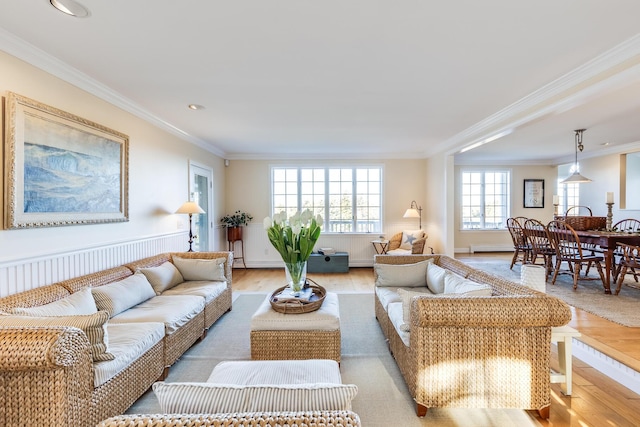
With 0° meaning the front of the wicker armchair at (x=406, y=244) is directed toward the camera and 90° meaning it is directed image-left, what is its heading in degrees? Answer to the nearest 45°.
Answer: approximately 45°

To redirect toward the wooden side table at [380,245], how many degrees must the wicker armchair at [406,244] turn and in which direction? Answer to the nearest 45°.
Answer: approximately 45° to its right

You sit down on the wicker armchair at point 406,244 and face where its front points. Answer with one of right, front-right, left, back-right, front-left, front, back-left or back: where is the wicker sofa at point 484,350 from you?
front-left

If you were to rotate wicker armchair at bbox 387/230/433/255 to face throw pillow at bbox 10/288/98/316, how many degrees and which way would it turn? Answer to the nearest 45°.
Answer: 0° — it already faces it

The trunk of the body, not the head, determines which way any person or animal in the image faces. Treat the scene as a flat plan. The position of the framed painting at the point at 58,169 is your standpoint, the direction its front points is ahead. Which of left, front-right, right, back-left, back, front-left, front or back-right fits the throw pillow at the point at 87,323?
front-right

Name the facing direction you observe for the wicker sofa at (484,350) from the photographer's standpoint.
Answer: facing to the left of the viewer

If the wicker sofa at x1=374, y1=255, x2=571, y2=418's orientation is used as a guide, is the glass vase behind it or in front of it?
in front

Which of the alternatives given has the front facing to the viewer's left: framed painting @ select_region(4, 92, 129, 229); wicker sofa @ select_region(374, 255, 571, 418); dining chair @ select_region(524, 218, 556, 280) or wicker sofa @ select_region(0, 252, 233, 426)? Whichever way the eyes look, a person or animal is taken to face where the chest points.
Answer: wicker sofa @ select_region(374, 255, 571, 418)

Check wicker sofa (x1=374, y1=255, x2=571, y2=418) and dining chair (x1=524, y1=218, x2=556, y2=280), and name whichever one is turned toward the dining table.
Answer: the dining chair

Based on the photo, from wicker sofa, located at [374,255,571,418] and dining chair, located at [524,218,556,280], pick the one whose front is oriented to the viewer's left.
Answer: the wicker sofa

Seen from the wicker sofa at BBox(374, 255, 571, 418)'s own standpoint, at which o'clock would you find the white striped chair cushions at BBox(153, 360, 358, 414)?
The white striped chair cushions is roughly at 10 o'clock from the wicker sofa.

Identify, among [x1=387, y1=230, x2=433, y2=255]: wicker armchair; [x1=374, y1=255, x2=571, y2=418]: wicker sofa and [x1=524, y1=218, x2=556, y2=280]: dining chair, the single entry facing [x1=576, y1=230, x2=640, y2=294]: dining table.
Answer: the dining chair

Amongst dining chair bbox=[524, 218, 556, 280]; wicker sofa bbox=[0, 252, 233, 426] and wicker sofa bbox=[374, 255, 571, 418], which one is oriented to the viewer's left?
wicker sofa bbox=[374, 255, 571, 418]

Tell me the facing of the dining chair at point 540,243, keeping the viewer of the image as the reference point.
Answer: facing away from the viewer and to the right of the viewer

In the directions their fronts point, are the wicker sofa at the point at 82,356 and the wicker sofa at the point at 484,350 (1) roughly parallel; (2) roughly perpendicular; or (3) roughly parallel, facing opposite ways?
roughly parallel, facing opposite ways
